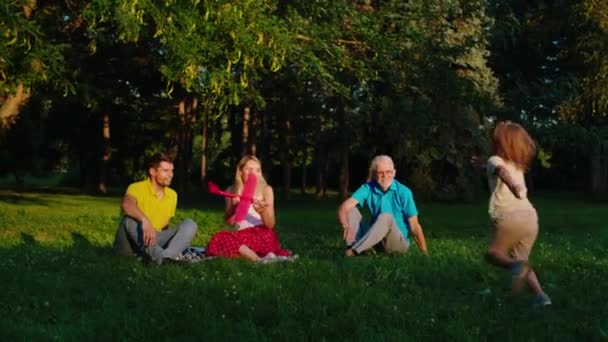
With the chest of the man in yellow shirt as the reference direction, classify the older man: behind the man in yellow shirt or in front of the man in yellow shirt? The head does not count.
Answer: in front

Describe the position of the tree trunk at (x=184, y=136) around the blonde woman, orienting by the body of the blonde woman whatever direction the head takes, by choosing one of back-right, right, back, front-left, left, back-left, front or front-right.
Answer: back

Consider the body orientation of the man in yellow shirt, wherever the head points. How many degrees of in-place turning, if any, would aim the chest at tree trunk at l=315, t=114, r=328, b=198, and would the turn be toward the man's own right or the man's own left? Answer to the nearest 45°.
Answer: approximately 135° to the man's own left

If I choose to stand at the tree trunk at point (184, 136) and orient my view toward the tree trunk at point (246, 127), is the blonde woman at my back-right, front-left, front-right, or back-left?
front-right

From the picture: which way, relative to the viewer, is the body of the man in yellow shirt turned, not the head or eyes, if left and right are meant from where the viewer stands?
facing the viewer and to the right of the viewer

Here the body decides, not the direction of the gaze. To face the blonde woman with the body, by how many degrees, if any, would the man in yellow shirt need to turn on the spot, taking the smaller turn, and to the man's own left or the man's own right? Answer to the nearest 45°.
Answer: approximately 45° to the man's own left

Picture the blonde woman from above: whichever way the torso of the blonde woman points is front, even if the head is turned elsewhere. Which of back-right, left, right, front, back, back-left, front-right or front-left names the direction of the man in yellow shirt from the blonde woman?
right

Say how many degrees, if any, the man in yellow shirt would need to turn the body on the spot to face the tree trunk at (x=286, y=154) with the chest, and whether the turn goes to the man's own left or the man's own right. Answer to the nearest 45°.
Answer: approximately 135° to the man's own left

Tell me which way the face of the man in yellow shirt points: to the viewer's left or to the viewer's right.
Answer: to the viewer's right

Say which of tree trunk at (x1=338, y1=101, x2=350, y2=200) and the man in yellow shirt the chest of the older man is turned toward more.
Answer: the man in yellow shirt

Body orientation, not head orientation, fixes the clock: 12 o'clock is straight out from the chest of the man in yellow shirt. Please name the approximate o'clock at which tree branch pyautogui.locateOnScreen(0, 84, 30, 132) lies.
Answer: The tree branch is roughly at 7 o'clock from the man in yellow shirt.

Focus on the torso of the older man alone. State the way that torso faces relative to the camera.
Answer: toward the camera

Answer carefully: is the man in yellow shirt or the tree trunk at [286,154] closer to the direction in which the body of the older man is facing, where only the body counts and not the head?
the man in yellow shirt

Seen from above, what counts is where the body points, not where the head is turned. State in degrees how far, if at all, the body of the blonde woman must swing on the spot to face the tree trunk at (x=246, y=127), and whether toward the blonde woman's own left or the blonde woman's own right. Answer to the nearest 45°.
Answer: approximately 180°

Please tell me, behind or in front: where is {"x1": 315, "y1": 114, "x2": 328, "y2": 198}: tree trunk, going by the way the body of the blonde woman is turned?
behind

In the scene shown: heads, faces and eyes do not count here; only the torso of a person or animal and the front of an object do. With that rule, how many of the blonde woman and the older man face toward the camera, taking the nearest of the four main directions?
2

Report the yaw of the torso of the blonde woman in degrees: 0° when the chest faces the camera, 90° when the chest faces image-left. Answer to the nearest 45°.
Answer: approximately 0°
